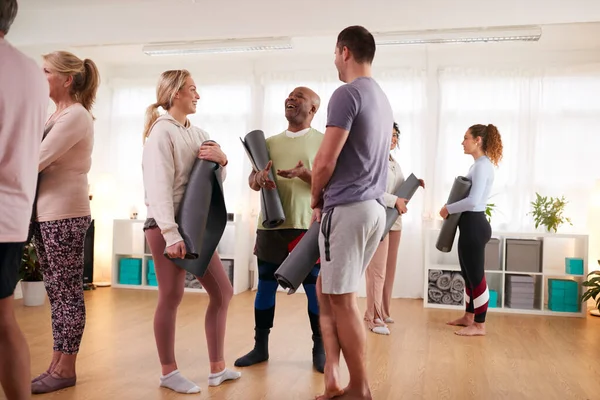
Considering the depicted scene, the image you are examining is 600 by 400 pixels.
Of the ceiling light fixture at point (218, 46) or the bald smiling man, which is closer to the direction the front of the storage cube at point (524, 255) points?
the bald smiling man

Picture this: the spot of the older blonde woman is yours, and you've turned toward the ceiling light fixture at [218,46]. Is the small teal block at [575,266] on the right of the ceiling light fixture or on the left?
right

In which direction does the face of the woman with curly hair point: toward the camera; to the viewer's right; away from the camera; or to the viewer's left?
to the viewer's left

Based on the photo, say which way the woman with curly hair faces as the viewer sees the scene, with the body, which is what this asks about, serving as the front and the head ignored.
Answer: to the viewer's left

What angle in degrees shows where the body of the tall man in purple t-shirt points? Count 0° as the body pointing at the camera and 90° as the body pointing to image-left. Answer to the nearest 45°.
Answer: approximately 135°

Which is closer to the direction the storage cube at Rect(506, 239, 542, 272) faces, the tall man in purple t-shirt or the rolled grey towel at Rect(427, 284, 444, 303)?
the tall man in purple t-shirt
